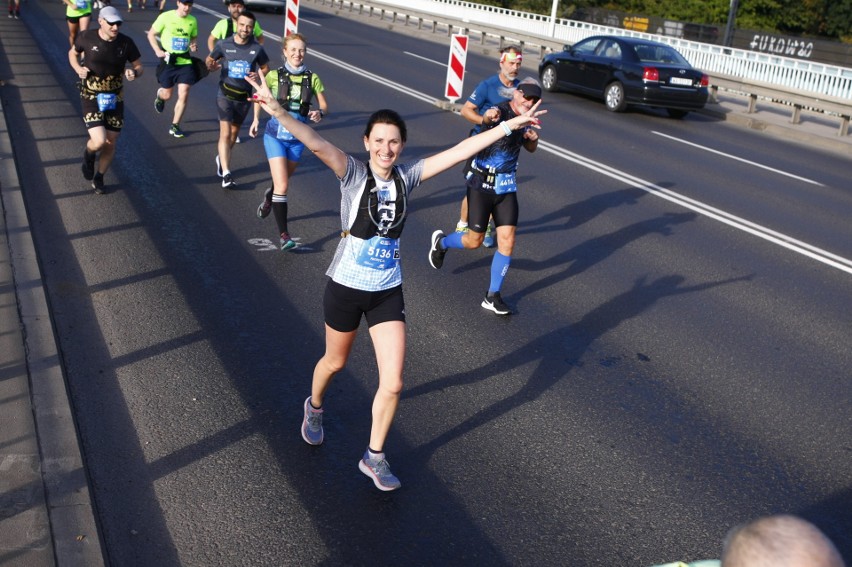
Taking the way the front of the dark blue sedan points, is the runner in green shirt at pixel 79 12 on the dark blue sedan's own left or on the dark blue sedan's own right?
on the dark blue sedan's own left

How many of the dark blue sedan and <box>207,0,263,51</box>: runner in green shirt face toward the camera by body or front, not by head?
1

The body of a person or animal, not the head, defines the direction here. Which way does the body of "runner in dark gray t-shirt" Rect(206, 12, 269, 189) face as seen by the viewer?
toward the camera

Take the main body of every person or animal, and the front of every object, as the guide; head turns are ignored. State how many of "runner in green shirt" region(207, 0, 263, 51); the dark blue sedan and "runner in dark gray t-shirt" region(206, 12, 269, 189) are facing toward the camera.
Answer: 2

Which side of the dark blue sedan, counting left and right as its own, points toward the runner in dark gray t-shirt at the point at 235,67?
left

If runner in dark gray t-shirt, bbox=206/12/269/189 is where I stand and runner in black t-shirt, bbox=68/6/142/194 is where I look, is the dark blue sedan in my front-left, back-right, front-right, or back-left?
back-right

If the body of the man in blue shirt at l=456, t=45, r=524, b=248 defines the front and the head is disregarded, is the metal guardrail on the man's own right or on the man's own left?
on the man's own left

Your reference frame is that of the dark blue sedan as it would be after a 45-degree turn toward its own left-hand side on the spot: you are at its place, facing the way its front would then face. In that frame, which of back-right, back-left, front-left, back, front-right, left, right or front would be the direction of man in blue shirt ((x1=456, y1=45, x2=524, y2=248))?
left

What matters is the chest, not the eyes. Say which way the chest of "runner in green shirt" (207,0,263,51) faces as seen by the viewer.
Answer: toward the camera

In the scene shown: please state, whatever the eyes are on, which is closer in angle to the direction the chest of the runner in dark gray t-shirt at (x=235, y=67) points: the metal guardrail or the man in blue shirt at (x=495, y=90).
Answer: the man in blue shirt

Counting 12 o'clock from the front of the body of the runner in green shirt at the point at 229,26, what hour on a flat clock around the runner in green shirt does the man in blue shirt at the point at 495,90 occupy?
The man in blue shirt is roughly at 11 o'clock from the runner in green shirt.

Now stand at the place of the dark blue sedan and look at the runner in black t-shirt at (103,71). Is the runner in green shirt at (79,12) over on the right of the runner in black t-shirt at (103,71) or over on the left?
right

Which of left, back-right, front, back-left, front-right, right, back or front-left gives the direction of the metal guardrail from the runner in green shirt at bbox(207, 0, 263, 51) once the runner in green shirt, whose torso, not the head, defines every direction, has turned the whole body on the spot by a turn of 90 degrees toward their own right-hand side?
back-right

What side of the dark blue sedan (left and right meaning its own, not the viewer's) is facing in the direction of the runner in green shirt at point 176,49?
left
